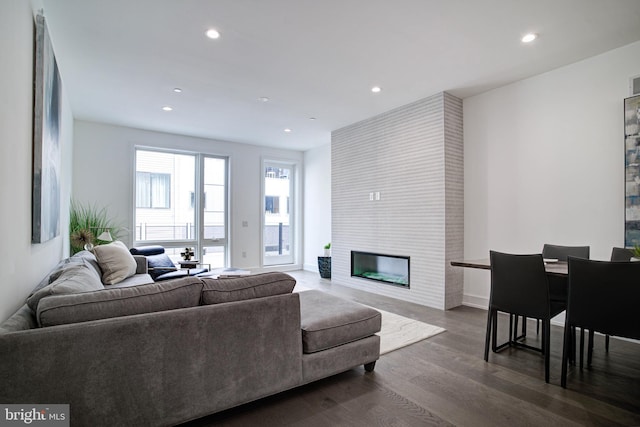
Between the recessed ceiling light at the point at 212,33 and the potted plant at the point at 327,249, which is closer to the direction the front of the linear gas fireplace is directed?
the recessed ceiling light

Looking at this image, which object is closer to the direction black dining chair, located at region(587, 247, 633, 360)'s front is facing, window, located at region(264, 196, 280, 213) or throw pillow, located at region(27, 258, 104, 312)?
the throw pillow

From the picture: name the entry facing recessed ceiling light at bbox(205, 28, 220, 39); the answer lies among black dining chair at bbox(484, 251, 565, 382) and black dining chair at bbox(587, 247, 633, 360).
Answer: black dining chair at bbox(587, 247, 633, 360)

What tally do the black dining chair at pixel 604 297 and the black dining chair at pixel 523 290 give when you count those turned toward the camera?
0

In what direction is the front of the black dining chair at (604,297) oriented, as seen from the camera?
facing away from the viewer and to the right of the viewer

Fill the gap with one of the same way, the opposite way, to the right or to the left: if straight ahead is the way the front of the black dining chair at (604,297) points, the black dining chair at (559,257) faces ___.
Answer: the opposite way

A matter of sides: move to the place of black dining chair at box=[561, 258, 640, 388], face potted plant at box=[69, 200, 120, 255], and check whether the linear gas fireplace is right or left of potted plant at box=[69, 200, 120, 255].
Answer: right

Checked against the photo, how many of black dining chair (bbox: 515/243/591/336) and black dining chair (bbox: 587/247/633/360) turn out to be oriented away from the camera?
0

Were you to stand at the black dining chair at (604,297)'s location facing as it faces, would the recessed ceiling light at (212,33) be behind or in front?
behind

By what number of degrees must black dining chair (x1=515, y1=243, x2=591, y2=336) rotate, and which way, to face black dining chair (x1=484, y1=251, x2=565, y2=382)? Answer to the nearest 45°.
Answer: approximately 45° to its left

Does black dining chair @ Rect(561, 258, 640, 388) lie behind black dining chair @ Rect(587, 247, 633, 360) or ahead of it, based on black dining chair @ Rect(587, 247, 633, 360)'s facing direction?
ahead

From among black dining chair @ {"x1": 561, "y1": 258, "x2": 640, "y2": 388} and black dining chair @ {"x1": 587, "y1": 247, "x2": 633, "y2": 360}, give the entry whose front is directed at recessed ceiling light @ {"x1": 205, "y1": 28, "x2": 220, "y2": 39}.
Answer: black dining chair @ {"x1": 587, "y1": 247, "x2": 633, "y2": 360}

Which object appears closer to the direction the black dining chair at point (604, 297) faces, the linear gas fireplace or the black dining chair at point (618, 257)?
the black dining chair

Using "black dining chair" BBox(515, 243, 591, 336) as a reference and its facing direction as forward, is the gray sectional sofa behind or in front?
in front
